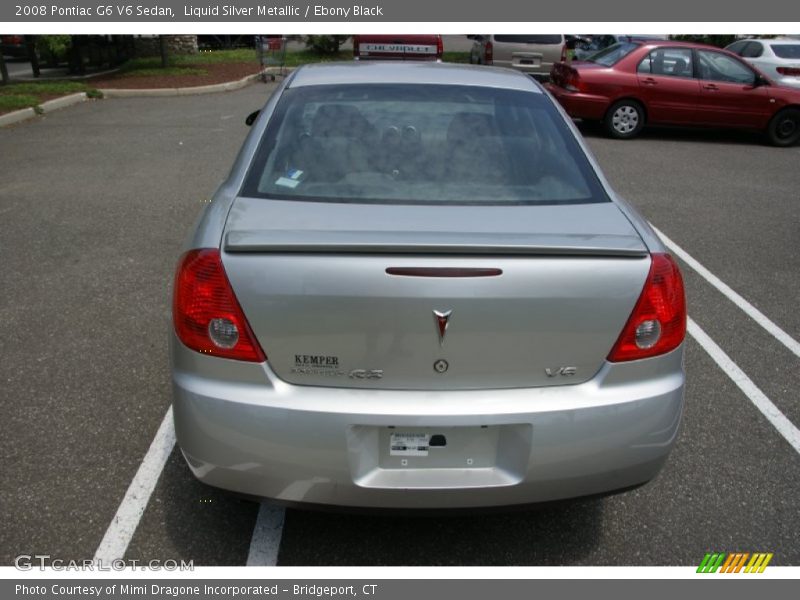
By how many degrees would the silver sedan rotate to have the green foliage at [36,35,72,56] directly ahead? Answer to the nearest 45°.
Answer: approximately 45° to its left

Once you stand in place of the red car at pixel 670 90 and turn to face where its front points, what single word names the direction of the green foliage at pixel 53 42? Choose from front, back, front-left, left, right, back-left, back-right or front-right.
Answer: back

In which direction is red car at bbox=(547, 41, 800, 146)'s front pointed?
to the viewer's right

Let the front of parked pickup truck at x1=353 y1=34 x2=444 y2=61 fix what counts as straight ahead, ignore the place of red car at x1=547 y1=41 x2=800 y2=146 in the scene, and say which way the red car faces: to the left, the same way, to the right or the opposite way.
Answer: to the right

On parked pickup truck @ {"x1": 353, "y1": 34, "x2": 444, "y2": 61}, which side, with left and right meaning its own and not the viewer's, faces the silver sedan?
back

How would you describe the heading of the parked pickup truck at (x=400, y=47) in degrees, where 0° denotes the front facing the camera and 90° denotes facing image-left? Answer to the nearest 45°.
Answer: approximately 180°

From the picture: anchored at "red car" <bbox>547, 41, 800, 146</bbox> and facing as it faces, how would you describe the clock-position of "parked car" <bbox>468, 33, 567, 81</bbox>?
The parked car is roughly at 8 o'clock from the red car.

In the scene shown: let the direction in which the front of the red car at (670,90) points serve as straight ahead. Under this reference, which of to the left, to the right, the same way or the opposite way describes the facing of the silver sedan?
to the left

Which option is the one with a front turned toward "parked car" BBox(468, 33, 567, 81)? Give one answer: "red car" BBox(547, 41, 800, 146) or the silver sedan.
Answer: the silver sedan

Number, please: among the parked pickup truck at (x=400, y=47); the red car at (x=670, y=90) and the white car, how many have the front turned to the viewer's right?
1

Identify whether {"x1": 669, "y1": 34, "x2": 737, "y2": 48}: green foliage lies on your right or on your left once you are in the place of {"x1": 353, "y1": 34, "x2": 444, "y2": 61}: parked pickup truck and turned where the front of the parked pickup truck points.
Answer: on your right

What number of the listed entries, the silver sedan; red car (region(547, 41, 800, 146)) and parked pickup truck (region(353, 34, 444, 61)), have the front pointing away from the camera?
2

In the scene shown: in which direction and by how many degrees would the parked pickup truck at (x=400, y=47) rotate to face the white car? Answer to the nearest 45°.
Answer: approximately 90° to its right

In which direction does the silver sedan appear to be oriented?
away from the camera

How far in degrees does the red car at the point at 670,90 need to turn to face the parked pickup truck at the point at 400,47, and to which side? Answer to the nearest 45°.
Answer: approximately 135° to its left
